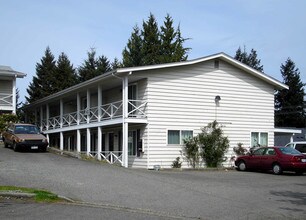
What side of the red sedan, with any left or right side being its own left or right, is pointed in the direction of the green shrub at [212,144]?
front

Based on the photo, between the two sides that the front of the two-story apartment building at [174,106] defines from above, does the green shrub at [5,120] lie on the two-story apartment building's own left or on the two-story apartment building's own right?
on the two-story apartment building's own right

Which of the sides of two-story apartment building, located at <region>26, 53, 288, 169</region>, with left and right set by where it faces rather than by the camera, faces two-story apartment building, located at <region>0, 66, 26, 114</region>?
right

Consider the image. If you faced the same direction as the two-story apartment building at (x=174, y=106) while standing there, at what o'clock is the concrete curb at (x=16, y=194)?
The concrete curb is roughly at 11 o'clock from the two-story apartment building.

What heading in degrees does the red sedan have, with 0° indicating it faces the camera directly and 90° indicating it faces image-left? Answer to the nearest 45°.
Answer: approximately 135°

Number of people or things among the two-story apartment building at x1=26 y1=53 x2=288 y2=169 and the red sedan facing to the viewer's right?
0
